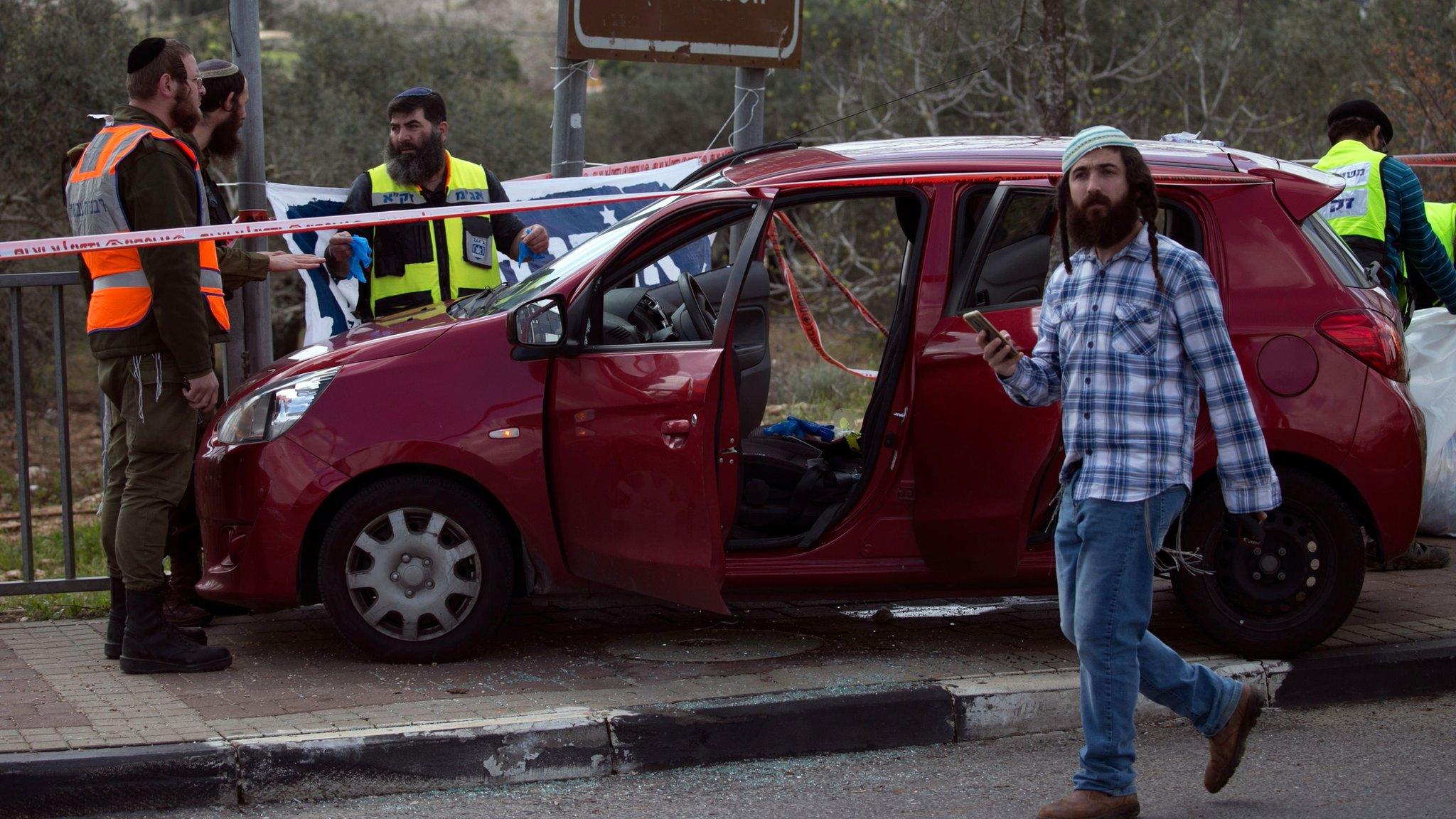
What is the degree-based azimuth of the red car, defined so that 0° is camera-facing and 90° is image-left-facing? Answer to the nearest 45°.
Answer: approximately 90°

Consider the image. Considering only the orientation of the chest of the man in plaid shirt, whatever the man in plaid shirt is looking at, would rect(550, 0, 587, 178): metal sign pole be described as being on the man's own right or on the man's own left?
on the man's own right

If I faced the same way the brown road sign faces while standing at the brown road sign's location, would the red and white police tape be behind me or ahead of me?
ahead

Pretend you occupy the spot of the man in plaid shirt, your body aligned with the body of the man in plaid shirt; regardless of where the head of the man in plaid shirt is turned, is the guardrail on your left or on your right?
on your right

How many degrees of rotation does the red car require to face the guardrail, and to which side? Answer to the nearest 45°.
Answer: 0° — it already faces it

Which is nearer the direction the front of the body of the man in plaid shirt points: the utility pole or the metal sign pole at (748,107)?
the utility pole

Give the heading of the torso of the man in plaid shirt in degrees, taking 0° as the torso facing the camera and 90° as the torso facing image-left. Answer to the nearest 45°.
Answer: approximately 45°

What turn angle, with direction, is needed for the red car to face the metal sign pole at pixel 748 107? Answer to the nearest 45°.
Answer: approximately 90° to its right

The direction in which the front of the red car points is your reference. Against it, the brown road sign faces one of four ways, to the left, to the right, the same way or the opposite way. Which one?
to the left

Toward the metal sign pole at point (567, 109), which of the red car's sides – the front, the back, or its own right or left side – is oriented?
right

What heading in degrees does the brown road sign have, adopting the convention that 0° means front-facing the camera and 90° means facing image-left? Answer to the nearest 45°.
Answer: approximately 0°

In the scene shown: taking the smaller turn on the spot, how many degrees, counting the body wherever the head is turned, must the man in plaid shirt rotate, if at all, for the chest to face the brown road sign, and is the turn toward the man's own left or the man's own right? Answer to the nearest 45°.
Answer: approximately 90° to the man's own right
